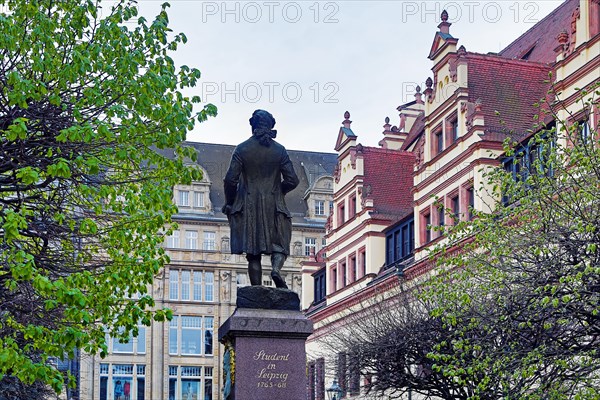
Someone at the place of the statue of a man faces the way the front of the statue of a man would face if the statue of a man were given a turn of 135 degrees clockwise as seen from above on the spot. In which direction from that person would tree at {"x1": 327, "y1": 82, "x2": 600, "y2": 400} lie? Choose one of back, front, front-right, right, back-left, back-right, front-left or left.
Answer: left

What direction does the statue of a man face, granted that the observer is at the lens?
facing away from the viewer
